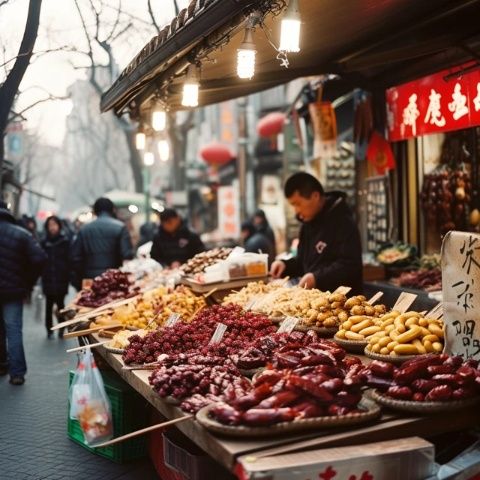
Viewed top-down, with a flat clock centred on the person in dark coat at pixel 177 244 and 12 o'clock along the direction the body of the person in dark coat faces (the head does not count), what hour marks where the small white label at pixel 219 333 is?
The small white label is roughly at 12 o'clock from the person in dark coat.

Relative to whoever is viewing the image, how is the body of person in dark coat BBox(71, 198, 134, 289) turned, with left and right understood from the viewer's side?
facing away from the viewer

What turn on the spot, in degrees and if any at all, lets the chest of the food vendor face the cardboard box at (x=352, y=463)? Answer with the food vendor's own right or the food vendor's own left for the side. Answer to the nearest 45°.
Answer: approximately 45° to the food vendor's own left

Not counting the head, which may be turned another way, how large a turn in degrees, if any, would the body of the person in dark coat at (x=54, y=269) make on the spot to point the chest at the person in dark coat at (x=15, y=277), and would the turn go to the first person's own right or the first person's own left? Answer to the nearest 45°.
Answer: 0° — they already face them

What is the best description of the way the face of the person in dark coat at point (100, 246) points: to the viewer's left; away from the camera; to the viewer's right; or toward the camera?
away from the camera

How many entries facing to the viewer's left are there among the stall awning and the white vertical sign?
1

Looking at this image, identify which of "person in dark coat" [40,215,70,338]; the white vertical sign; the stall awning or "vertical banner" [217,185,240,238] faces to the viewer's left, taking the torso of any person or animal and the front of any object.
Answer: the stall awning
